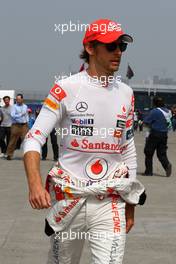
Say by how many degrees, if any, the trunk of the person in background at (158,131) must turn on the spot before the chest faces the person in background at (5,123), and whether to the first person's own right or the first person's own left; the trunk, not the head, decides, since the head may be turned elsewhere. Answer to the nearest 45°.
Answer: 0° — they already face them

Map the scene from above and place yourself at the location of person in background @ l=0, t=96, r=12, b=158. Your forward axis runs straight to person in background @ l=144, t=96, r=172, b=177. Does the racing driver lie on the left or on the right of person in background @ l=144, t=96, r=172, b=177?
right

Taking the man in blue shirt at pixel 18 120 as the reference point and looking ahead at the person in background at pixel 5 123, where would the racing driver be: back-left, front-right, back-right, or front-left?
back-left

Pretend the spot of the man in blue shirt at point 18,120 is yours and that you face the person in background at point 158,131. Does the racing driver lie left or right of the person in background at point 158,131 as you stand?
right

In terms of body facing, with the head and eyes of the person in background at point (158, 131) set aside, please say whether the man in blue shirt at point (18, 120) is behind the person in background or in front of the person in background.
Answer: in front
